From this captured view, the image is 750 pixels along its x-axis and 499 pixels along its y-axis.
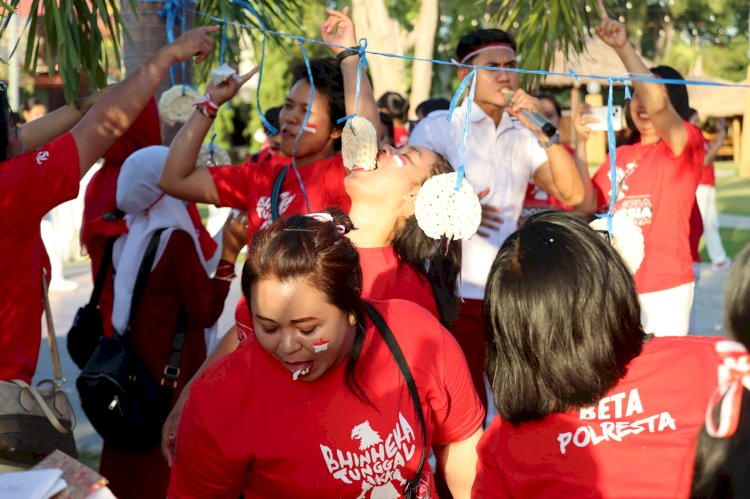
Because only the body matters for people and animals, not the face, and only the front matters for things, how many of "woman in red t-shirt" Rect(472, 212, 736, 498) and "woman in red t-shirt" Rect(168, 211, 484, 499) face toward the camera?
1

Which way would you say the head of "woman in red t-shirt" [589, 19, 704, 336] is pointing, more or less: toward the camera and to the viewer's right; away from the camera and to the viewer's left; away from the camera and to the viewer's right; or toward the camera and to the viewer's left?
toward the camera and to the viewer's left

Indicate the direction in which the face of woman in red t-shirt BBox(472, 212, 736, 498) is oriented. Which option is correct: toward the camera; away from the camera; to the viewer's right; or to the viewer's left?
away from the camera

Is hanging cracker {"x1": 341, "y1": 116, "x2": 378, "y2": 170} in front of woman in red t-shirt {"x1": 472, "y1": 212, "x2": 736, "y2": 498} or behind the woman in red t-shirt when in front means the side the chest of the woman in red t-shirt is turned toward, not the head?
in front

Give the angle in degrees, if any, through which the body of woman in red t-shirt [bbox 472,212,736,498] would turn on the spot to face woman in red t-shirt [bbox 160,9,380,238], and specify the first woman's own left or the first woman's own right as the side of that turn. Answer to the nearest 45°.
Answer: approximately 45° to the first woman's own left

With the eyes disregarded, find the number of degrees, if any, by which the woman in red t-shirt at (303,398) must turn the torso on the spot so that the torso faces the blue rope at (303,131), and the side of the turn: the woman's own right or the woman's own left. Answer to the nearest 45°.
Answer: approximately 180°

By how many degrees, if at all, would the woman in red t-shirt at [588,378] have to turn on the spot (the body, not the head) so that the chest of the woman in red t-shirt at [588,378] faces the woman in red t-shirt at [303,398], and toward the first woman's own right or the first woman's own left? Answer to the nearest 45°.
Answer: approximately 90° to the first woman's own left

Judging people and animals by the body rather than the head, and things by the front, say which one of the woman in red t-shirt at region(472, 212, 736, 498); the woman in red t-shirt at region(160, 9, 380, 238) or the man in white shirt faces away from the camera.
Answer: the woman in red t-shirt at region(472, 212, 736, 498)

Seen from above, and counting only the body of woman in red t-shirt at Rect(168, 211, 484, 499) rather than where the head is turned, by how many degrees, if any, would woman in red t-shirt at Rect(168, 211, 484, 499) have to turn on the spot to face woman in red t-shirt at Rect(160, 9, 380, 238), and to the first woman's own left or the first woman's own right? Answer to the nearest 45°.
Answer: approximately 180°

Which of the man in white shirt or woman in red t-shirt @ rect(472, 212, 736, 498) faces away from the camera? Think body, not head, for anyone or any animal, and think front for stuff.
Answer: the woman in red t-shirt

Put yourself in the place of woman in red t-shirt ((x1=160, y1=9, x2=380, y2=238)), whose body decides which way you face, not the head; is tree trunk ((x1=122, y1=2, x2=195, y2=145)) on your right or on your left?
on your right

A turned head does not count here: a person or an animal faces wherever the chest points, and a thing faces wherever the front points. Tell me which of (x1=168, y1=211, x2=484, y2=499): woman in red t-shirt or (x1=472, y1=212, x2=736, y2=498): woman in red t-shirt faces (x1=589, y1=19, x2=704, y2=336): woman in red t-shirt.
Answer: (x1=472, y1=212, x2=736, y2=498): woman in red t-shirt

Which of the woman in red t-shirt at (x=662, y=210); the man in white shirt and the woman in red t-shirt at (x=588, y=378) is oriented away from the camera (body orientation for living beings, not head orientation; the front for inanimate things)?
the woman in red t-shirt at (x=588, y=378)

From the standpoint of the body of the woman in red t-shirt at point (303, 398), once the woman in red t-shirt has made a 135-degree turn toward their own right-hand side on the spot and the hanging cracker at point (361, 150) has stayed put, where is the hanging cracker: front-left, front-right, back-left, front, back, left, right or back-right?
front-right

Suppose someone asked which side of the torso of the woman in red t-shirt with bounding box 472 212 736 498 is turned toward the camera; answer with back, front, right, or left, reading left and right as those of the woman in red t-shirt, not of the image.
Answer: back

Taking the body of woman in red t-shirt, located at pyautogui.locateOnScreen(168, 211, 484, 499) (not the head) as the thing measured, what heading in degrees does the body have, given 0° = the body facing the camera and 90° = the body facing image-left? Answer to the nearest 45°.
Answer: approximately 0°
